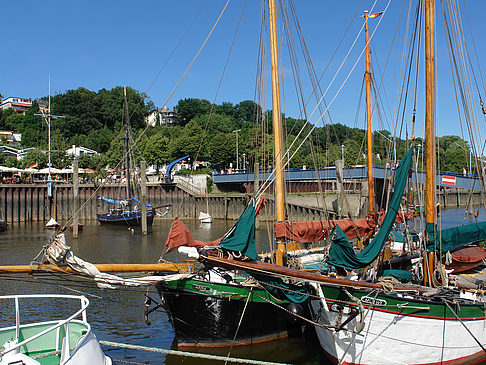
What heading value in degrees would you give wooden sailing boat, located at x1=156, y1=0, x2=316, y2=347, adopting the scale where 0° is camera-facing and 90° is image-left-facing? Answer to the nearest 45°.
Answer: approximately 45°

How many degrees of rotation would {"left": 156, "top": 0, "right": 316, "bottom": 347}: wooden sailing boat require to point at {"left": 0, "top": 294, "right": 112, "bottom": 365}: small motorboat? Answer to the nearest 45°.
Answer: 0° — it already faces it
